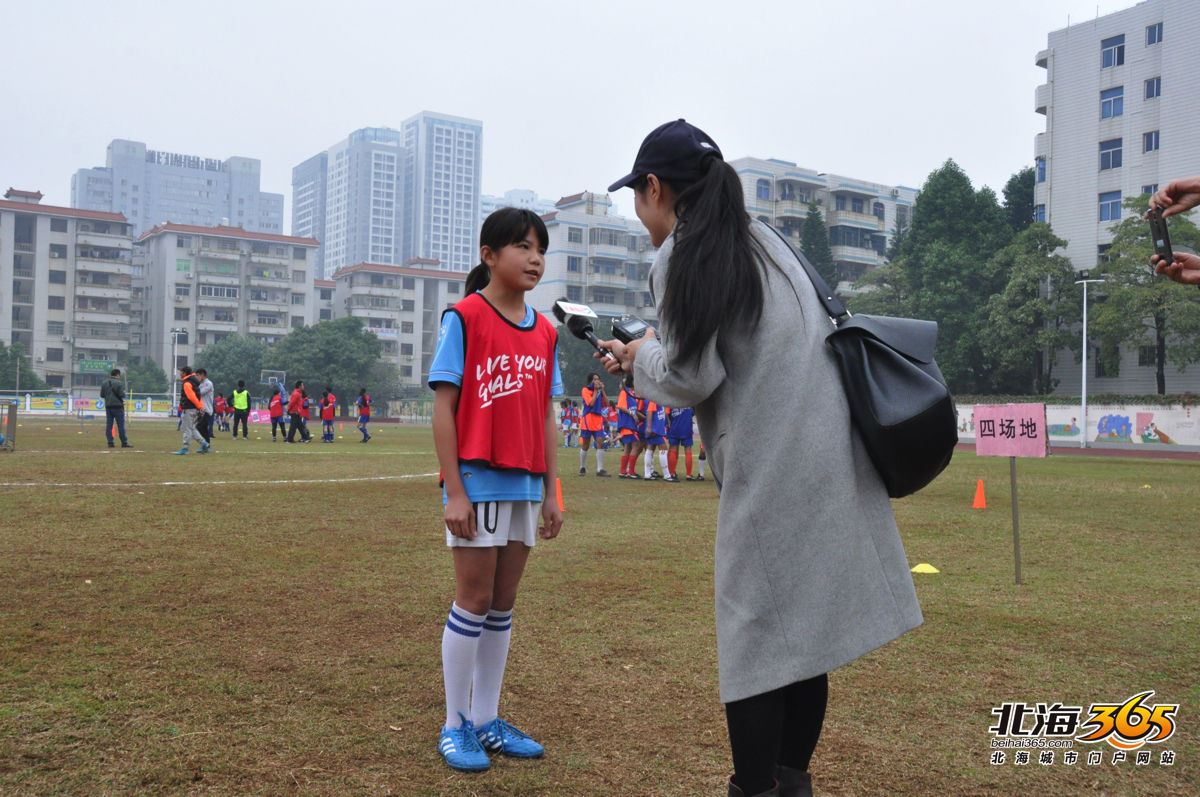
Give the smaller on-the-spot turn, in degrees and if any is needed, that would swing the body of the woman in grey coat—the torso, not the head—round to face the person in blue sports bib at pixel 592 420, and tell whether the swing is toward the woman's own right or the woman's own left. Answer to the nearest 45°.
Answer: approximately 45° to the woman's own right

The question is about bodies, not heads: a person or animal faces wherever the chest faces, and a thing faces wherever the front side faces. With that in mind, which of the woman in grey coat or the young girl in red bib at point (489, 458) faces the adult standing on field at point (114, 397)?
the woman in grey coat

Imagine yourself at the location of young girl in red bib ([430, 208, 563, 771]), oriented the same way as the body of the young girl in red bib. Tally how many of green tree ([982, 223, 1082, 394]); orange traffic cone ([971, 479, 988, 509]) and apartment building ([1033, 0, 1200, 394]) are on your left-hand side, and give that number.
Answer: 3

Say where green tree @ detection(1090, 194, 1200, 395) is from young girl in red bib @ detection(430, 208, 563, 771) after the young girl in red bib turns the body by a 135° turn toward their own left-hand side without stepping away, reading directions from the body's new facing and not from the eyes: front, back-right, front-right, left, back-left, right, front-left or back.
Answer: front-right

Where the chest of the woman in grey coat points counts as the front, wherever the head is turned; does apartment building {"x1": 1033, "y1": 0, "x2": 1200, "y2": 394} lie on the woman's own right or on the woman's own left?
on the woman's own right

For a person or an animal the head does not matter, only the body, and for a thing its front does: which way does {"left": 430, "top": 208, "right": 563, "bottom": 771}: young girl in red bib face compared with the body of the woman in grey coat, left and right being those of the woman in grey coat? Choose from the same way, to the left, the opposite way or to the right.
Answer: the opposite way

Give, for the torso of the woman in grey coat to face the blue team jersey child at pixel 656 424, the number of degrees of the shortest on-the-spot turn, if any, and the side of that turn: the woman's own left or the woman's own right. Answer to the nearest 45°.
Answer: approximately 45° to the woman's own right

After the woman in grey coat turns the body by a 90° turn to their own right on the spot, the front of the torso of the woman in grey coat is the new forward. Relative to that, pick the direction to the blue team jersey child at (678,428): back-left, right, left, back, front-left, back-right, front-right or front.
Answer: front-left

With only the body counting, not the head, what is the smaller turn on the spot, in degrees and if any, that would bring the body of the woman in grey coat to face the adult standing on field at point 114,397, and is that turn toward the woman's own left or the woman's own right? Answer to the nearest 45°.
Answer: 0° — they already face them

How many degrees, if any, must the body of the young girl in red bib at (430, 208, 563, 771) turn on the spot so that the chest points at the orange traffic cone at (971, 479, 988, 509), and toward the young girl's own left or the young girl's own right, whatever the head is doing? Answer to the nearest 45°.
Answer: approximately 90° to the young girl's own left

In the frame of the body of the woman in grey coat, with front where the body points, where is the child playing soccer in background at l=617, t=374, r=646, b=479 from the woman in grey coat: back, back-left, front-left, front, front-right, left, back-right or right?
front-right

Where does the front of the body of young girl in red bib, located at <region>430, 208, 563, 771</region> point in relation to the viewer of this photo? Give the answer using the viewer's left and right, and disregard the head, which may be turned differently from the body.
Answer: facing the viewer and to the right of the viewer

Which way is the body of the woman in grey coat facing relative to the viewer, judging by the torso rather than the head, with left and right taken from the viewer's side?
facing away from the viewer and to the left of the viewer

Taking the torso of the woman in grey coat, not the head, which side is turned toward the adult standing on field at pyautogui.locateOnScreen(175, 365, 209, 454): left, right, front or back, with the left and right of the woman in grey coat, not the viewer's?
front

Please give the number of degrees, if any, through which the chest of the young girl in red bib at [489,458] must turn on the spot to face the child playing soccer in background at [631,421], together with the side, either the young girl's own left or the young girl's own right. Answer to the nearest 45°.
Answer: approximately 135° to the young girl's own left

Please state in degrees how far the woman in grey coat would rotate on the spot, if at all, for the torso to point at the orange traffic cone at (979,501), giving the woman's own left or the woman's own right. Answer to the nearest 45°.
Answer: approximately 45° to the woman's own right

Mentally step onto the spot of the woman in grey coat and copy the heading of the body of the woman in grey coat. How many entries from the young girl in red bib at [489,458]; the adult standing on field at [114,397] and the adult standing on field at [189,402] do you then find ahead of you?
3

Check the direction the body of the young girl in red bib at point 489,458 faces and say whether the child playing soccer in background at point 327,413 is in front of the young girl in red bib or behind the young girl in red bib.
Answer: behind

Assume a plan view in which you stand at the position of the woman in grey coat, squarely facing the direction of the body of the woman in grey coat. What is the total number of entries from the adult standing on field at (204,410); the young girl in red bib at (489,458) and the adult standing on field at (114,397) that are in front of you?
3
